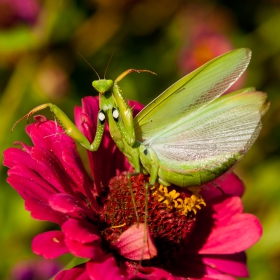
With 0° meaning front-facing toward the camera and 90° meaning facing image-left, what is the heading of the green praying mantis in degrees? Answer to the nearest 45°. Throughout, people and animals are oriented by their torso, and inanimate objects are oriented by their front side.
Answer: approximately 45°
